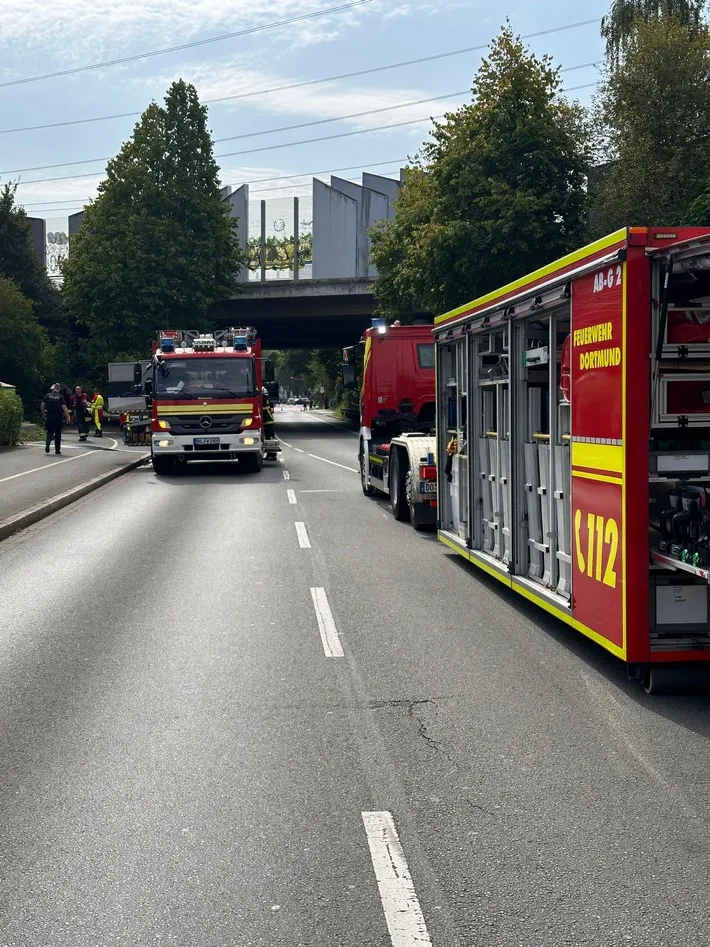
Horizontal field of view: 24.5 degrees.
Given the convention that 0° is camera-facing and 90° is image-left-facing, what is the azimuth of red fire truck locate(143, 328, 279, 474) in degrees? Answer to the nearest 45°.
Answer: approximately 0°

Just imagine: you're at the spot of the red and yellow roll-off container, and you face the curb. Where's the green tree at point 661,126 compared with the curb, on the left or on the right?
right

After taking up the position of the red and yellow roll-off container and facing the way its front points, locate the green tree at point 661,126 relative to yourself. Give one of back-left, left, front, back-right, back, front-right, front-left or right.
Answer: front-right

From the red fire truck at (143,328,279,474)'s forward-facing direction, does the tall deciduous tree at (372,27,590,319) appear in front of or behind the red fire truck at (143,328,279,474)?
behind

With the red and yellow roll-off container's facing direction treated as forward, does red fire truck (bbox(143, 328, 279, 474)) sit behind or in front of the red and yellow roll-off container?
in front

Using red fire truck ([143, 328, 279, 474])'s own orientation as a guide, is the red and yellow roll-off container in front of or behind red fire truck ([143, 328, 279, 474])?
in front

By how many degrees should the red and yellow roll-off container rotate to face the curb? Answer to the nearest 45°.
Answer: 0° — it already faces it

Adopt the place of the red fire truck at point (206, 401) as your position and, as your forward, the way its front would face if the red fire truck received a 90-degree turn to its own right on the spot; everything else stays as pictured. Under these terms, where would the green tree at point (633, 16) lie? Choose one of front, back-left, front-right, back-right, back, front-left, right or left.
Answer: back-right

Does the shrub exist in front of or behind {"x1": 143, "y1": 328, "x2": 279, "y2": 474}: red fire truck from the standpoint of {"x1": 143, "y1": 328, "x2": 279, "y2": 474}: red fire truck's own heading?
behind

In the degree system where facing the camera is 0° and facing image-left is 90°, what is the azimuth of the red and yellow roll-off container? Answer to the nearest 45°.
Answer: approximately 135°

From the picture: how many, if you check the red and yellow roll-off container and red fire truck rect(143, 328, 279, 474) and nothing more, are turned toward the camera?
1
